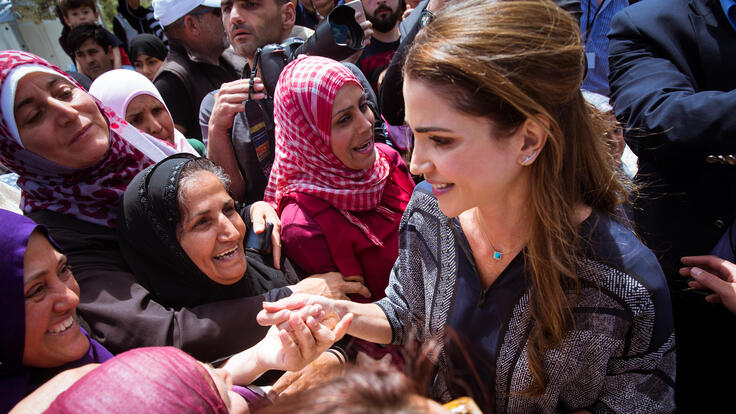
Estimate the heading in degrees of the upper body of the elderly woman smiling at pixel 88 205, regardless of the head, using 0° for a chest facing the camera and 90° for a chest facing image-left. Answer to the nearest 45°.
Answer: approximately 315°

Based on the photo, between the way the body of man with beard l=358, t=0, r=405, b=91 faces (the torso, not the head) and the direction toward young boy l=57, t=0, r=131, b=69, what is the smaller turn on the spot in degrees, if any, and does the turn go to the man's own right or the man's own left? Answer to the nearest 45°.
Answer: approximately 135° to the man's own right

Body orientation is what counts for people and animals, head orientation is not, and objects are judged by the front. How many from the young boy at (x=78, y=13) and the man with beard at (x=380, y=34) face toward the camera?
2

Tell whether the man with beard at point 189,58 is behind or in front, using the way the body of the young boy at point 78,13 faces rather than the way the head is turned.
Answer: in front

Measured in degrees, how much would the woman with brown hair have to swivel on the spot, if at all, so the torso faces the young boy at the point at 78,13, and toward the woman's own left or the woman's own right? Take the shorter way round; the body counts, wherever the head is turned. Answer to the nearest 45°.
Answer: approximately 90° to the woman's own right

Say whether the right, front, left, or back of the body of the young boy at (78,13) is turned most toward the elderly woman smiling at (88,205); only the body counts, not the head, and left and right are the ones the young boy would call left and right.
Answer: front

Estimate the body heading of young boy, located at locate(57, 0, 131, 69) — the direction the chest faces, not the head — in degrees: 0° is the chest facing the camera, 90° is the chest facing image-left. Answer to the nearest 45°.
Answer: approximately 0°

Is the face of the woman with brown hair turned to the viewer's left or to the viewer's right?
to the viewer's left

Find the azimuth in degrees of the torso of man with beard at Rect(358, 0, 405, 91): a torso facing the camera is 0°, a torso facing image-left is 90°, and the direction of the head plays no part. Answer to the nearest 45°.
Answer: approximately 0°
